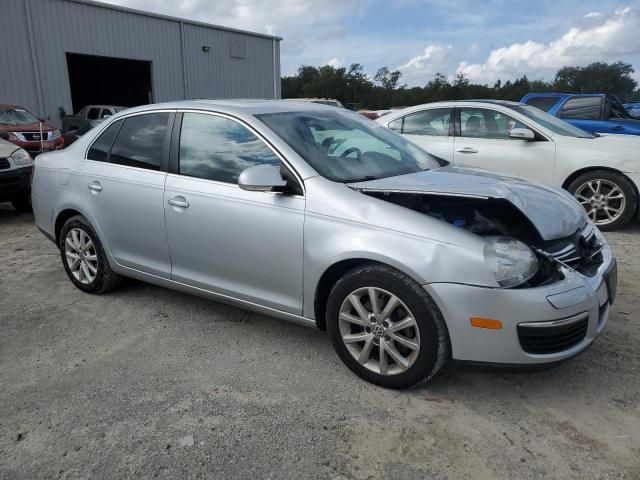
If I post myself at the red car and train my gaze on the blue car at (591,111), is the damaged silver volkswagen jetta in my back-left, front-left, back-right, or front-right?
front-right

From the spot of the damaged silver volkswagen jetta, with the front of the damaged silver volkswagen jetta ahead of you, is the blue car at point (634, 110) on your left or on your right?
on your left

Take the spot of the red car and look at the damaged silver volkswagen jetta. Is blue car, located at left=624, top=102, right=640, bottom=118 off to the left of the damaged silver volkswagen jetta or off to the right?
left

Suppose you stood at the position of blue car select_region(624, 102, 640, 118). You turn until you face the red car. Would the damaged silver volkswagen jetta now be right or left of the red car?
left

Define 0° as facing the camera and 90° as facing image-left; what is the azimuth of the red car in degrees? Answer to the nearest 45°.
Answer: approximately 315°

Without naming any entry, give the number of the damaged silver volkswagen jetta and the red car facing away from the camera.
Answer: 0

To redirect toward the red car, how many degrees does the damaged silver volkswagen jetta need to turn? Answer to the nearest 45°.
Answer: approximately 180°

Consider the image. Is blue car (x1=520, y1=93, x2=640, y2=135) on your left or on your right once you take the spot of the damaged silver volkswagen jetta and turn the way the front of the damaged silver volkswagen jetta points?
on your left

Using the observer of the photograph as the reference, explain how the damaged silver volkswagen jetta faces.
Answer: facing the viewer and to the right of the viewer
